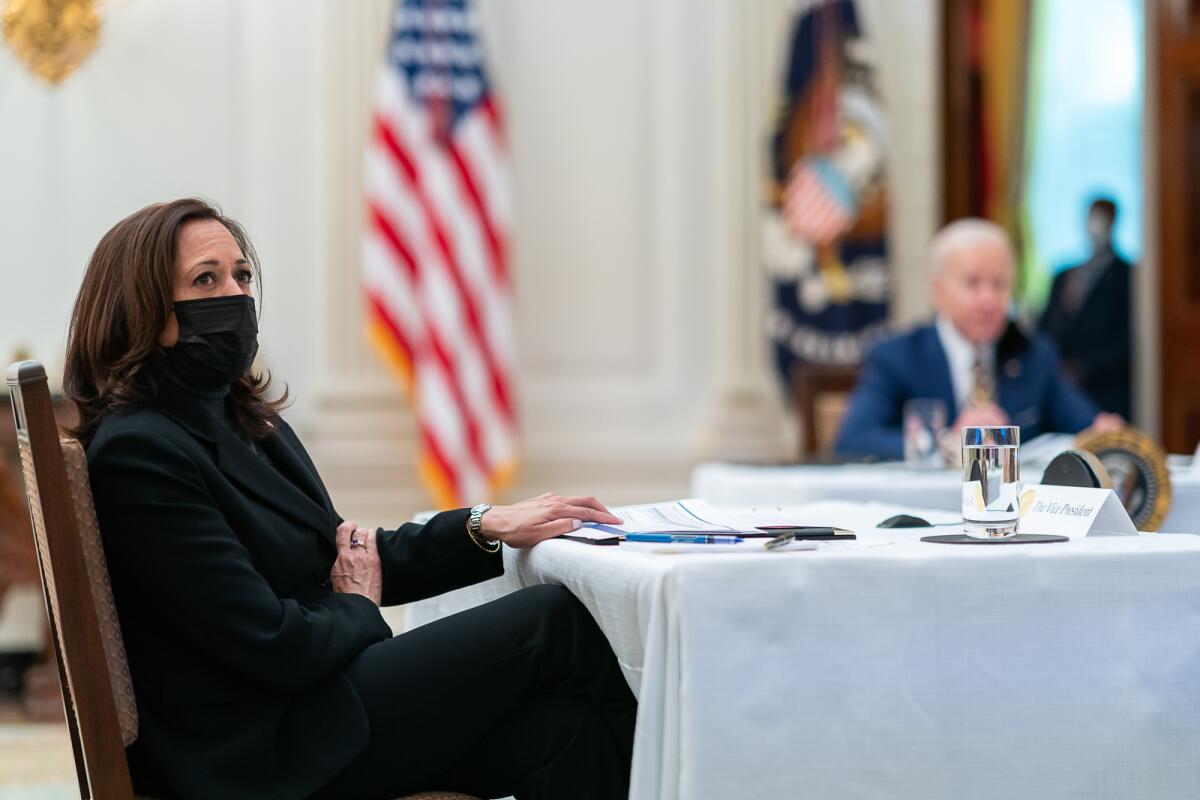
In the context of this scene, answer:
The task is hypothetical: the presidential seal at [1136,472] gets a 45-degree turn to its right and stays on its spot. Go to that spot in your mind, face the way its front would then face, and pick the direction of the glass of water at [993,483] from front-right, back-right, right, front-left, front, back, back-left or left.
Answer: front-left

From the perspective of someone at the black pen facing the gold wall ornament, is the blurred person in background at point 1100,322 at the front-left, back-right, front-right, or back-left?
front-right

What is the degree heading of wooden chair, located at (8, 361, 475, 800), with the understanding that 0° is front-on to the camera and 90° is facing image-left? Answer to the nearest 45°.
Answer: approximately 270°

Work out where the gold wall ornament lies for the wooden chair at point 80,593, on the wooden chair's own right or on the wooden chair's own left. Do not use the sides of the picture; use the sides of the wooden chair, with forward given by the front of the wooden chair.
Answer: on the wooden chair's own left

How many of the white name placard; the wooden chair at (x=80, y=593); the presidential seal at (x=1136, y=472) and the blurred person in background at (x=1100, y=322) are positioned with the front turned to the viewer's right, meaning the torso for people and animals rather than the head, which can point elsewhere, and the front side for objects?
1

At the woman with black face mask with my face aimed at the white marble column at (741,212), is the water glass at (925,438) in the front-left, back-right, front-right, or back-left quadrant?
front-right

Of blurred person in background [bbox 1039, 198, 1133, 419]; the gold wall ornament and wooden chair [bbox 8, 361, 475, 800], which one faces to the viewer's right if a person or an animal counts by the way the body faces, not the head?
the wooden chair

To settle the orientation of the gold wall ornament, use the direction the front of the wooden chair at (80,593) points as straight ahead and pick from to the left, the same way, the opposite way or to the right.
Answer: to the right

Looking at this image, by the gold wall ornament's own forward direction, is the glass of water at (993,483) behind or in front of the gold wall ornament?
in front

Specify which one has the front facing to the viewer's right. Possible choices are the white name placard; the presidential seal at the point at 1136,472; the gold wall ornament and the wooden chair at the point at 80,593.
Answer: the wooden chair

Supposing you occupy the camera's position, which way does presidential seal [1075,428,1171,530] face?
facing the viewer

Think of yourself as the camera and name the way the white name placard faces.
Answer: facing the viewer and to the left of the viewer

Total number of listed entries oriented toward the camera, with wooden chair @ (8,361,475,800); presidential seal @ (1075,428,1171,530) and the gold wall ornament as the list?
2

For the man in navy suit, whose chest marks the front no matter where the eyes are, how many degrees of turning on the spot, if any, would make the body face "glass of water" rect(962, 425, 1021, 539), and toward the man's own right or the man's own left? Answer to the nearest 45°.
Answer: approximately 45° to the man's own right

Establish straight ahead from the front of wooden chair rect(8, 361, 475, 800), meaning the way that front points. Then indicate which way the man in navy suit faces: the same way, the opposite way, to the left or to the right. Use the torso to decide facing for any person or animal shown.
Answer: to the right

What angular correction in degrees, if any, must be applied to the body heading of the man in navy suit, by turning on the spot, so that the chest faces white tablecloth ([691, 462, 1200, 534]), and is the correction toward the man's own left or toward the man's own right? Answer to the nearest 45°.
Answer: approximately 45° to the man's own right

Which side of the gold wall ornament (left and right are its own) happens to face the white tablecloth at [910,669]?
front

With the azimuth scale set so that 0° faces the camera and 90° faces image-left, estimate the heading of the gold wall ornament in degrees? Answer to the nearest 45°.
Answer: approximately 0°

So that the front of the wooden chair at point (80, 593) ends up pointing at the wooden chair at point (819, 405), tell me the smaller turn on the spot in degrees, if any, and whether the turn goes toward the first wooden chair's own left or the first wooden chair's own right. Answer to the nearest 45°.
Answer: approximately 45° to the first wooden chair's own left
